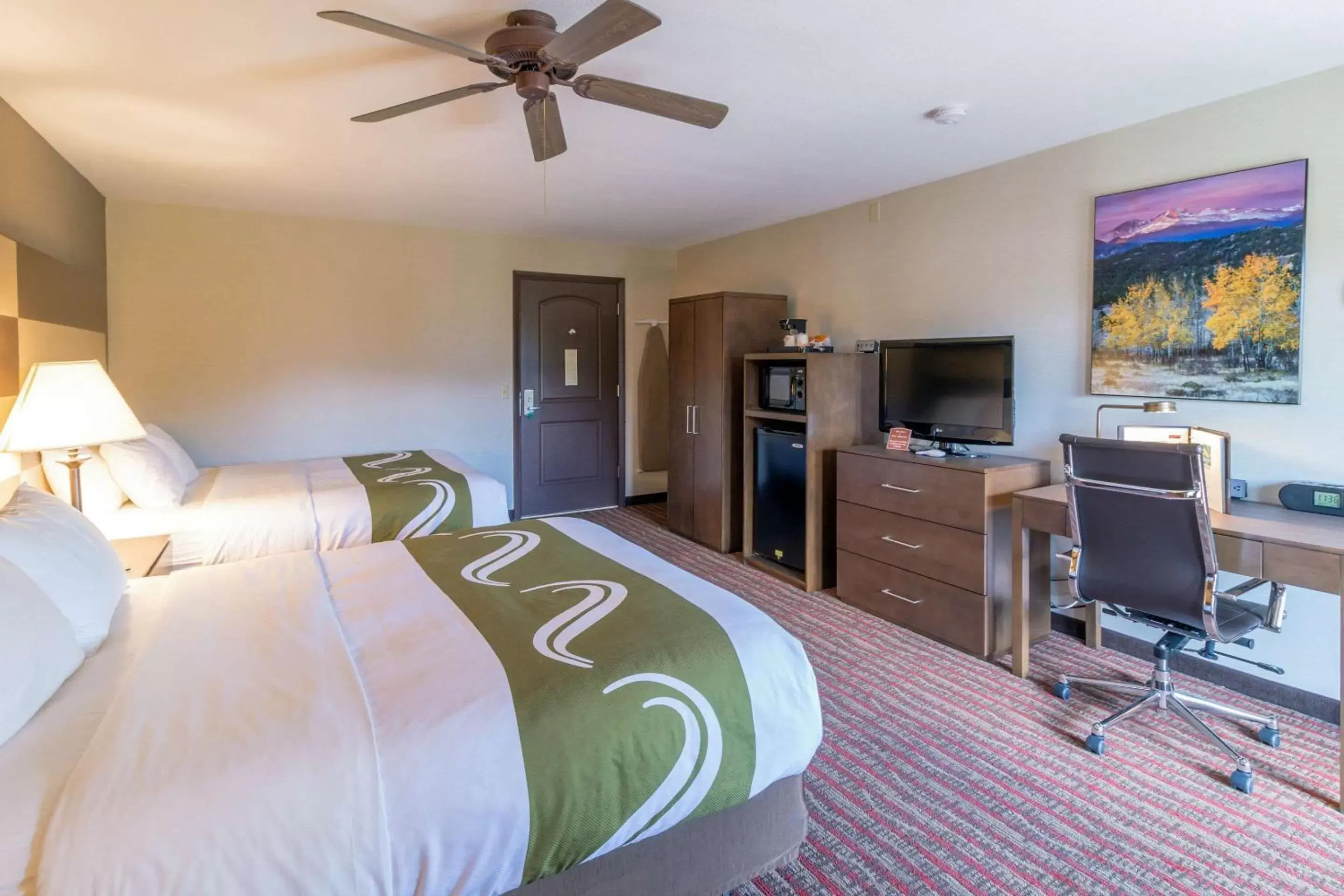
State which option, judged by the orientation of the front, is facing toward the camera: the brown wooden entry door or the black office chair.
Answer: the brown wooden entry door

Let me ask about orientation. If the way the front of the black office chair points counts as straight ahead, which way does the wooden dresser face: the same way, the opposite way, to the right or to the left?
the opposite way

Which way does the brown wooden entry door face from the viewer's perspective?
toward the camera

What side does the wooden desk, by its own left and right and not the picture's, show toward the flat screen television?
right

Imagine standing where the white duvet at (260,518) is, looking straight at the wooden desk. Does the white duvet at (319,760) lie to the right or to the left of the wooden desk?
right

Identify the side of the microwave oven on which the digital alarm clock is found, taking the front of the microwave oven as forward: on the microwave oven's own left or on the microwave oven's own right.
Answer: on the microwave oven's own left

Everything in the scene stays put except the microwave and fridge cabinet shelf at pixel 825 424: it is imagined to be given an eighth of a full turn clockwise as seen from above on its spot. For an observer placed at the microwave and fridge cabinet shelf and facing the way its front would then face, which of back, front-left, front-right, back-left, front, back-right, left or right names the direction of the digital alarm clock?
back-left

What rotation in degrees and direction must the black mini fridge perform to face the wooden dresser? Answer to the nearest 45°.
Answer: approximately 90° to its left

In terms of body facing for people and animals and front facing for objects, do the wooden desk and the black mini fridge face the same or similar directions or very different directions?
same or similar directions

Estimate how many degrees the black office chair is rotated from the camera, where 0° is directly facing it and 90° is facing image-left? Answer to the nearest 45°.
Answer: approximately 225°

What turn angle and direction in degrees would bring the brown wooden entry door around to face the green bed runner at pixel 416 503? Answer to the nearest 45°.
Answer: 0° — it already faces it
